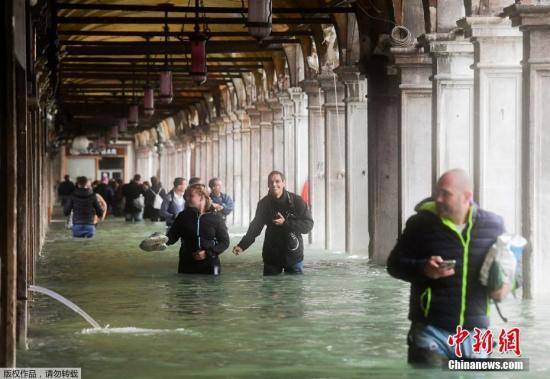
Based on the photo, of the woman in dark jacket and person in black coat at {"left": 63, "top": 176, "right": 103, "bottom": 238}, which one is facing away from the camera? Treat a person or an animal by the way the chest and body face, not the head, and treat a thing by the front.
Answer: the person in black coat

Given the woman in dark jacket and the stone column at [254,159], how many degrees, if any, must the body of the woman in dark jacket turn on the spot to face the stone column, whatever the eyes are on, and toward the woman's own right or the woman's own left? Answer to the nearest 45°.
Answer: approximately 180°

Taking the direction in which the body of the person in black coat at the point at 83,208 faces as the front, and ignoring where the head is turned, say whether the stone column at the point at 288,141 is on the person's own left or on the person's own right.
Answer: on the person's own right

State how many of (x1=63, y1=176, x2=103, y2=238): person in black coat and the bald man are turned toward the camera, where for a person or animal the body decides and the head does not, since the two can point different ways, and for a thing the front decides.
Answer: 1

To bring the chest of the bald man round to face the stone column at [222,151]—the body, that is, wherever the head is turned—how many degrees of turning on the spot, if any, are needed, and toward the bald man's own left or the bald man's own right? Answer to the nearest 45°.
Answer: approximately 180°

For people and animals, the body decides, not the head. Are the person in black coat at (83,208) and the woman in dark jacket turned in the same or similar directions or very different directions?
very different directions

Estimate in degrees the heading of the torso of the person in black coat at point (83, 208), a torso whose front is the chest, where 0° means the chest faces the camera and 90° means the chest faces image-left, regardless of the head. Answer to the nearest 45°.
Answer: approximately 180°

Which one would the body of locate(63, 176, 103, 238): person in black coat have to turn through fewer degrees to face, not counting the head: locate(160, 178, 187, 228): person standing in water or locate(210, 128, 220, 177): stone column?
the stone column

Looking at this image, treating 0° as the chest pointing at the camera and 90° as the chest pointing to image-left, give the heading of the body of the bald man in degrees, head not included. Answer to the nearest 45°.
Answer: approximately 0°
